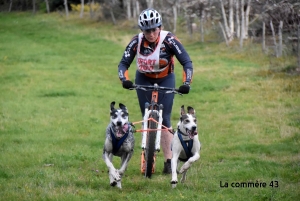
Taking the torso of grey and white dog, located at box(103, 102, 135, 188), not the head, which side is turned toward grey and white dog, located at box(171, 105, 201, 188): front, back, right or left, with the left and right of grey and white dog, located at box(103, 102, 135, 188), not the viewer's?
left

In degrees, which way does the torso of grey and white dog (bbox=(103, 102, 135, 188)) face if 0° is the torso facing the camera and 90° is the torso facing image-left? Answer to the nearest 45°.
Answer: approximately 0°
